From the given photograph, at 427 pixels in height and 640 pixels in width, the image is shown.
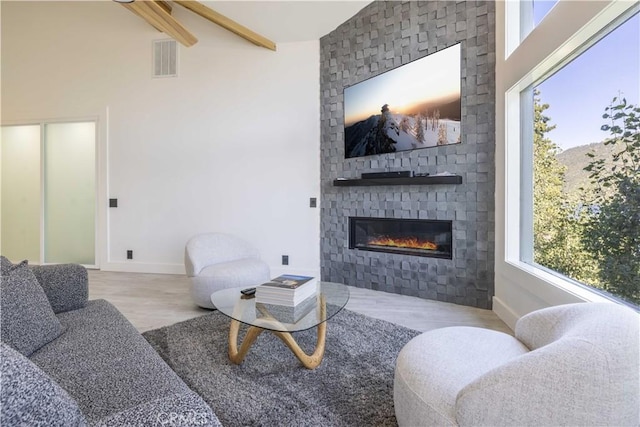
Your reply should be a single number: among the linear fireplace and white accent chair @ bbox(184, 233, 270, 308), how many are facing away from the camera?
0

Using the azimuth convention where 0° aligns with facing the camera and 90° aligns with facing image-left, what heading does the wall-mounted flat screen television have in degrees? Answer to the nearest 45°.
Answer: approximately 45°

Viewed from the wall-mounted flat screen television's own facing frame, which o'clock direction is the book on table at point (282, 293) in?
The book on table is roughly at 11 o'clock from the wall-mounted flat screen television.

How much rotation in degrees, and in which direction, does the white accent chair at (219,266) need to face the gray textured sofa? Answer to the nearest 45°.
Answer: approximately 45° to its right

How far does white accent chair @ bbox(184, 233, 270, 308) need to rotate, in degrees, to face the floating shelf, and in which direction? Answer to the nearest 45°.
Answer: approximately 45° to its left

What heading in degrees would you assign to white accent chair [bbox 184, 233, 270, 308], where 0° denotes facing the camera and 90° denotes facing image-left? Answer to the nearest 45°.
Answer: approximately 315°

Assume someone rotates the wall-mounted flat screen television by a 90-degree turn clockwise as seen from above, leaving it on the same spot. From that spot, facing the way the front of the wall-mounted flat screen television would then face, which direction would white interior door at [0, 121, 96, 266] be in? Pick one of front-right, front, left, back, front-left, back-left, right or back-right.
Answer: front-left

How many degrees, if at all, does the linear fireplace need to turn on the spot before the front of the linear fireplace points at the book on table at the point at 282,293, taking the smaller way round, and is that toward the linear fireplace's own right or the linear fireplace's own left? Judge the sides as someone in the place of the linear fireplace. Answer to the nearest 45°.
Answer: approximately 45° to the linear fireplace's own left

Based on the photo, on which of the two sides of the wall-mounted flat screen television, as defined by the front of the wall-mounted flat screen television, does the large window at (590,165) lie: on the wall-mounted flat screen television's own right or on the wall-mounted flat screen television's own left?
on the wall-mounted flat screen television's own left

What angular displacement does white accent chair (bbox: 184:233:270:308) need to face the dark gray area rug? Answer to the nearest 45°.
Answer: approximately 45° to its right

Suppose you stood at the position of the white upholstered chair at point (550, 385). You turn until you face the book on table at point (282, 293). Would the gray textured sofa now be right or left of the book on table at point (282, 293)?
left

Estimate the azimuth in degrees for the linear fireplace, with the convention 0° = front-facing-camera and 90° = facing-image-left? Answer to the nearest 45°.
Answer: approximately 45°
